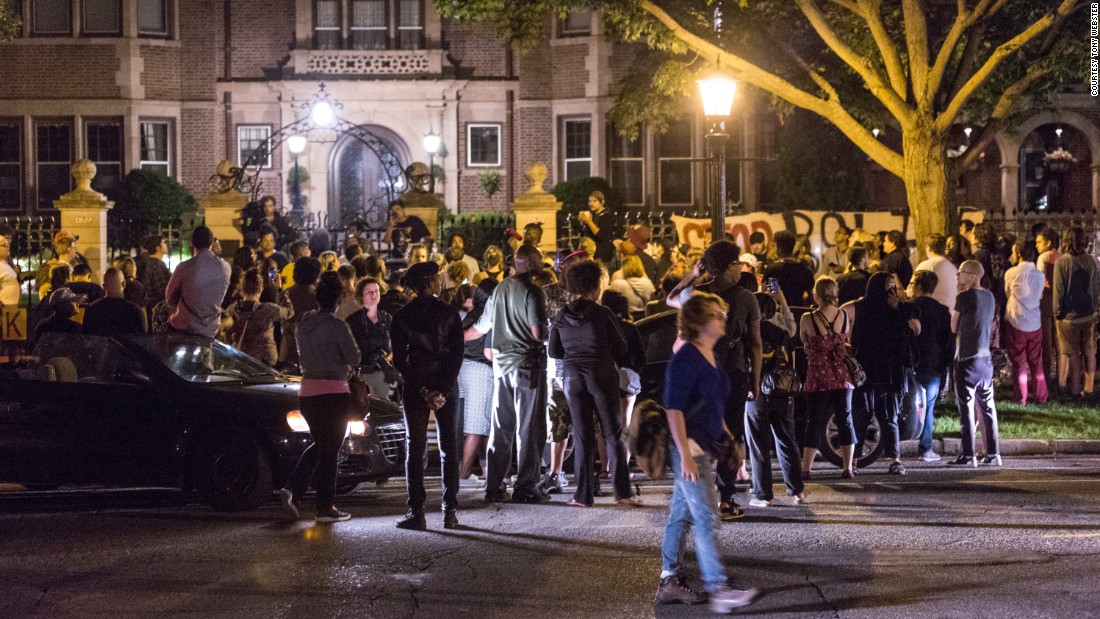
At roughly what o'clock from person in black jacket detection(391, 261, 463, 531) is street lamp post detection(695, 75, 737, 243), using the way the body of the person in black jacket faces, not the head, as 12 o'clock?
The street lamp post is roughly at 1 o'clock from the person in black jacket.

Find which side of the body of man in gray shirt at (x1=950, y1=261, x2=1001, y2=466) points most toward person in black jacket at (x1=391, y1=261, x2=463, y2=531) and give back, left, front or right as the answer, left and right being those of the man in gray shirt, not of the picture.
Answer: left

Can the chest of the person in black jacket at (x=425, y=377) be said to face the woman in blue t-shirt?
no

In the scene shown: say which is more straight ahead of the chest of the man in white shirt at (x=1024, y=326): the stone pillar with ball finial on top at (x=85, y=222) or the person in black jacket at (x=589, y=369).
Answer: the stone pillar with ball finial on top

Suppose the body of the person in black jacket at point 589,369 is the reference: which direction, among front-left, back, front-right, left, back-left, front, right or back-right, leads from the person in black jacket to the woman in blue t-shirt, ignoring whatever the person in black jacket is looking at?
back

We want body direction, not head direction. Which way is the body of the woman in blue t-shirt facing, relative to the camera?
to the viewer's right

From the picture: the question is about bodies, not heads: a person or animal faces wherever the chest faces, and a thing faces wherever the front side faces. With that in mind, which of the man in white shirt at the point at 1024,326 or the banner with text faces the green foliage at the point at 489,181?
the man in white shirt

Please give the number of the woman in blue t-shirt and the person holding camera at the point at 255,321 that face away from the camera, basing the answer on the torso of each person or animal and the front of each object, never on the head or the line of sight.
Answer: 1

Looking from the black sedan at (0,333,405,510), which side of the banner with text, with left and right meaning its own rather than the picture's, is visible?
front

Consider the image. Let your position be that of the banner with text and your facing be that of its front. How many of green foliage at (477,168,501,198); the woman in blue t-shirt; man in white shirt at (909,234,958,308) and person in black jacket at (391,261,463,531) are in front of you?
3

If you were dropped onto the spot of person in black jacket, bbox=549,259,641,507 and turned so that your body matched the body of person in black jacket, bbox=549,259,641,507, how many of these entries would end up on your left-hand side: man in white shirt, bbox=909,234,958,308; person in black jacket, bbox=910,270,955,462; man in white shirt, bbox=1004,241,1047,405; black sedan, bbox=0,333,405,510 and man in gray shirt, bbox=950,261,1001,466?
1

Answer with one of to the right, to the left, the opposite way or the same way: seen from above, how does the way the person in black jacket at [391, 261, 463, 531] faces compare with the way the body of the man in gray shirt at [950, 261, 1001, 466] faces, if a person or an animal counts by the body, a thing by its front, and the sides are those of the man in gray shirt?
the same way

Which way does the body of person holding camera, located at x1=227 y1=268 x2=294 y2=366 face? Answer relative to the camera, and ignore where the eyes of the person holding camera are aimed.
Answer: away from the camera

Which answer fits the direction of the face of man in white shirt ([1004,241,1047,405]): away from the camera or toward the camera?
away from the camera

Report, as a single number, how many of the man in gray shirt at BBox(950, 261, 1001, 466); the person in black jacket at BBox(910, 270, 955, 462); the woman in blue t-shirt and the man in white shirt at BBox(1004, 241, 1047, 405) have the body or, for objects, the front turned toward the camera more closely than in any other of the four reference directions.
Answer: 0

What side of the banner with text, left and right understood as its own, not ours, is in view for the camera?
front
